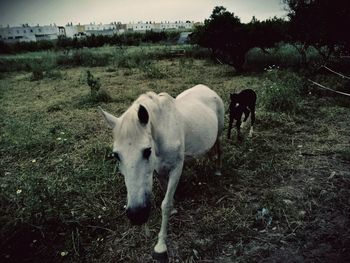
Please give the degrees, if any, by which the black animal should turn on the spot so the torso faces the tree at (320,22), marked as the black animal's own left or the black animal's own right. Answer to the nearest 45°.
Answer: approximately 180°

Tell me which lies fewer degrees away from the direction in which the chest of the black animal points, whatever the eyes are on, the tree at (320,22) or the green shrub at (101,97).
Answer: the green shrub

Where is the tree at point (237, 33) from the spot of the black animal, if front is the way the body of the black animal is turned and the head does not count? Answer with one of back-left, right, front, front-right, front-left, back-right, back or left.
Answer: back-right

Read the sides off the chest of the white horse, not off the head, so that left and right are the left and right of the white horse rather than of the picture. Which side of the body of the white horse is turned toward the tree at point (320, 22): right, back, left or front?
back

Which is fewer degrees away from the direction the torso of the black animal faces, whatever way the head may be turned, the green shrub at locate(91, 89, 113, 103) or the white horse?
the white horse

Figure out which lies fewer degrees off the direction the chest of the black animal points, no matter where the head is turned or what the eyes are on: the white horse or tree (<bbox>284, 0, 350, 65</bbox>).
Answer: the white horse

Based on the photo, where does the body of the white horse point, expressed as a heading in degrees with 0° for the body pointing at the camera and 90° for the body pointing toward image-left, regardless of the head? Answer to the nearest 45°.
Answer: approximately 45°

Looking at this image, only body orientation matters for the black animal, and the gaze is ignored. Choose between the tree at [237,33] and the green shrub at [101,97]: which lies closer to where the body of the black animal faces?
the green shrub

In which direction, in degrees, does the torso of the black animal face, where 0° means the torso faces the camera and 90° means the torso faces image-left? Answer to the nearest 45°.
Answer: approximately 45°

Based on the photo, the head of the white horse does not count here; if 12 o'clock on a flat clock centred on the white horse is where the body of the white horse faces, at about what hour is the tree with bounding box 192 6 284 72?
The tree is roughly at 5 o'clock from the white horse.
